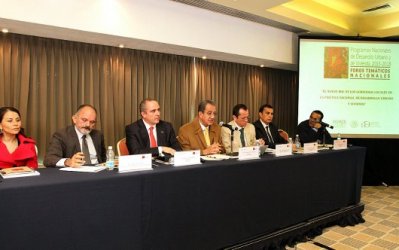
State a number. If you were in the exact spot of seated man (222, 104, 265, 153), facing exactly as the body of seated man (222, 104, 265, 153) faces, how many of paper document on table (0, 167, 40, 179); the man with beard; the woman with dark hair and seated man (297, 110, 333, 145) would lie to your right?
3

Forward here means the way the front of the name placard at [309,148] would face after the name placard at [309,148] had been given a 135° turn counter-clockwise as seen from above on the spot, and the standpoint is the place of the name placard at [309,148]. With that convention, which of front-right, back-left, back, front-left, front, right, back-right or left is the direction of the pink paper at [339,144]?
front

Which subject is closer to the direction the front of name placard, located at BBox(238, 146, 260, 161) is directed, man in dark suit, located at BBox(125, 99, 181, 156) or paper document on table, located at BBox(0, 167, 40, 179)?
the paper document on table

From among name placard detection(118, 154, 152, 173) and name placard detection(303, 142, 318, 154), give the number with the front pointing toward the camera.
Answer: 2

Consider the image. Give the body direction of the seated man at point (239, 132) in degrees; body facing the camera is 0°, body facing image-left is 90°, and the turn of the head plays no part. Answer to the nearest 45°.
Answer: approximately 315°

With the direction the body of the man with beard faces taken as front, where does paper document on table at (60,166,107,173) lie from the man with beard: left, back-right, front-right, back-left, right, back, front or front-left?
front-right

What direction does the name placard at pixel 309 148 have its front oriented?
toward the camera

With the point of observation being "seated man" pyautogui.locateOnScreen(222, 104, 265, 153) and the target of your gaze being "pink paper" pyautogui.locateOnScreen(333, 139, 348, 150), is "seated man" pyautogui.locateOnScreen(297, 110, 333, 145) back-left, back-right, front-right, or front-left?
front-left

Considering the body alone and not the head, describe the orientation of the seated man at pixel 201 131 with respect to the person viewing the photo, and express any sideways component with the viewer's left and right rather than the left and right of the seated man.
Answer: facing the viewer and to the right of the viewer

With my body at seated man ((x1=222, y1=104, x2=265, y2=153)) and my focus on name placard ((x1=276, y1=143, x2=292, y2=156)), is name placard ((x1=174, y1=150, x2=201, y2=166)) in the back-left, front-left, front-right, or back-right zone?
front-right

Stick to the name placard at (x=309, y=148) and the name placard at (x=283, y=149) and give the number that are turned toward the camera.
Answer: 2

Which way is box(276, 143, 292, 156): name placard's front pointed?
toward the camera

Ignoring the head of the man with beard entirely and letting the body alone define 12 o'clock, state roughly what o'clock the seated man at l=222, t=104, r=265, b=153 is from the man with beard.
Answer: The seated man is roughly at 10 o'clock from the man with beard.
